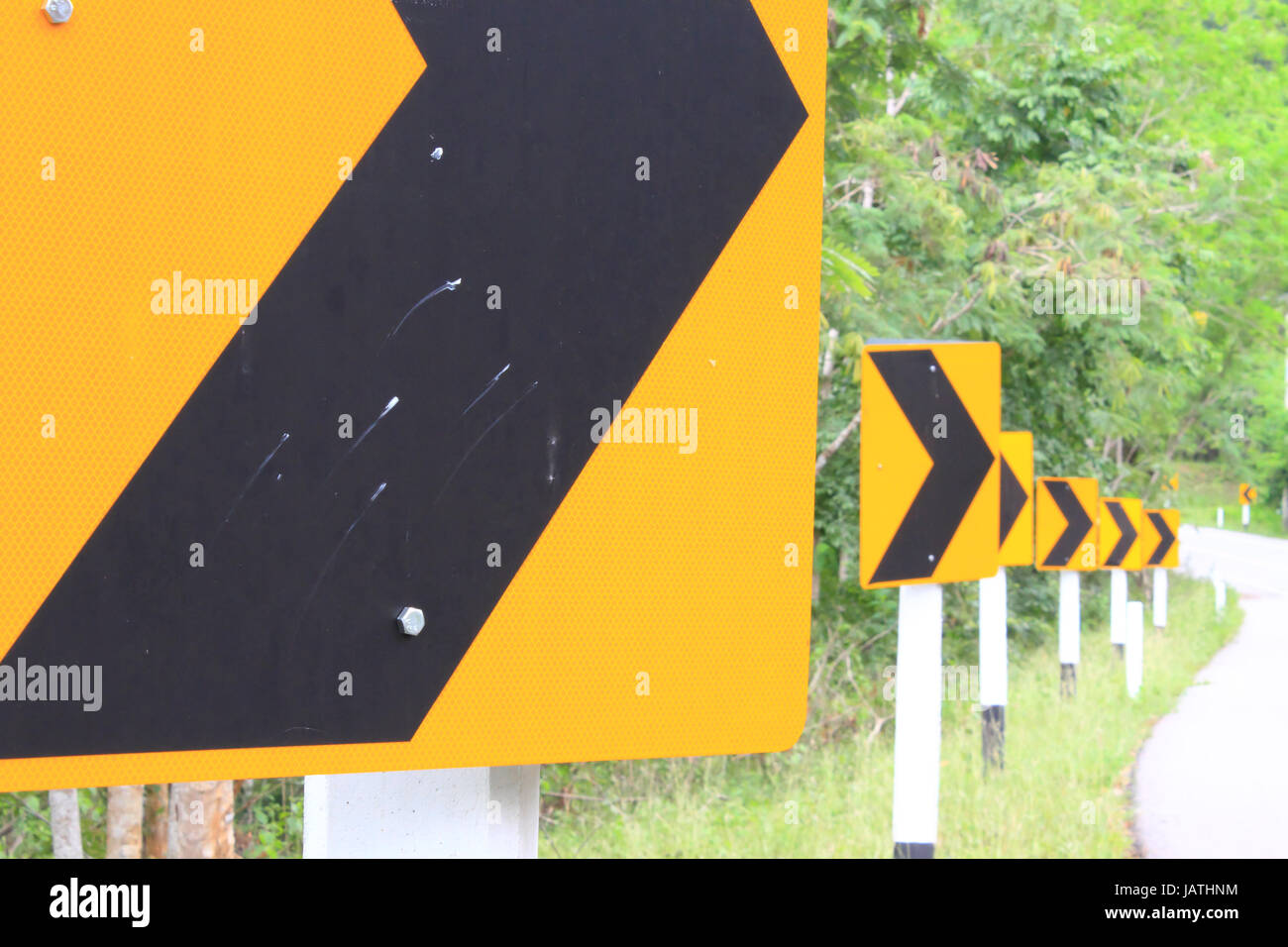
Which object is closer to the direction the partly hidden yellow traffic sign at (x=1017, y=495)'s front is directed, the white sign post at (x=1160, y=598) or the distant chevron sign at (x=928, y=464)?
the distant chevron sign

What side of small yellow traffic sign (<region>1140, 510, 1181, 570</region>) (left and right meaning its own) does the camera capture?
front

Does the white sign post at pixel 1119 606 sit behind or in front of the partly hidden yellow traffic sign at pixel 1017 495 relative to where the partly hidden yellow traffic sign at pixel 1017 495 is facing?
behind

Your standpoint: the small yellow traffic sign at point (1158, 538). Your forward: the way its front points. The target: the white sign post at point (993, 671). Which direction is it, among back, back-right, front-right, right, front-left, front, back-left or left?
front

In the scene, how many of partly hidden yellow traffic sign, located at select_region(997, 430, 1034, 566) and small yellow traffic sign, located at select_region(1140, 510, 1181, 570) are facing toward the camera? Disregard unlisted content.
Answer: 2

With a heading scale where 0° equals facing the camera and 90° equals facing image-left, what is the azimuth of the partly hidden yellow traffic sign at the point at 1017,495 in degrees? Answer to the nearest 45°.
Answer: approximately 0°

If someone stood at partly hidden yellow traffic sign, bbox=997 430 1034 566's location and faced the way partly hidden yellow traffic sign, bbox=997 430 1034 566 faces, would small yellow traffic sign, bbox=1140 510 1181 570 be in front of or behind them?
behind

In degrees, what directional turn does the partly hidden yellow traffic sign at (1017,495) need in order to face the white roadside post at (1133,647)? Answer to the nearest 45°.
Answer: approximately 180°

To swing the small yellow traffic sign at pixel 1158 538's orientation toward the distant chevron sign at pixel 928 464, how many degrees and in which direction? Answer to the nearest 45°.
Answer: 0° — it already faces it

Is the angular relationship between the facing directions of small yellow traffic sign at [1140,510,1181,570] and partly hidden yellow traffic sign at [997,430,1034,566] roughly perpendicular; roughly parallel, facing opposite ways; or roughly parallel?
roughly parallel

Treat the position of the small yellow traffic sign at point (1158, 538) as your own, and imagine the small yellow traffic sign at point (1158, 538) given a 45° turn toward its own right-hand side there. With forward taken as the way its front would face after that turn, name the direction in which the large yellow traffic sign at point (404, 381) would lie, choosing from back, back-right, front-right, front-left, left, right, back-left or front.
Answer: front-left

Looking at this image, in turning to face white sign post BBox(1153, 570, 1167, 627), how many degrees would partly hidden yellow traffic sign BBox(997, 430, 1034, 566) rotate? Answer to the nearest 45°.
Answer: approximately 180°

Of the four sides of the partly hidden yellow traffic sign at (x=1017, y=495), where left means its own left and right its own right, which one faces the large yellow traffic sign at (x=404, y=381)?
front

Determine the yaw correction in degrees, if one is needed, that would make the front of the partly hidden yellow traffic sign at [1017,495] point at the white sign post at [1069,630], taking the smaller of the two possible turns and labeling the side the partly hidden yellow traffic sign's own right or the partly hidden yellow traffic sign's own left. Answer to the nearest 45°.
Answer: approximately 180°

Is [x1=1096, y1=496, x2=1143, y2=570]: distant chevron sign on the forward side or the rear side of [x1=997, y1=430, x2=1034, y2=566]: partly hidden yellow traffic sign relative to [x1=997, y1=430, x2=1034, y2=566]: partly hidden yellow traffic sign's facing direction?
on the rear side

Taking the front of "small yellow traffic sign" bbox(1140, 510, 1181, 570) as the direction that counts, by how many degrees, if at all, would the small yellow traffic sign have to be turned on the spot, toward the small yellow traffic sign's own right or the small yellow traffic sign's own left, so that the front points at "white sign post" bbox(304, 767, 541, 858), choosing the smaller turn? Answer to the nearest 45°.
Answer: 0° — it already faces it
